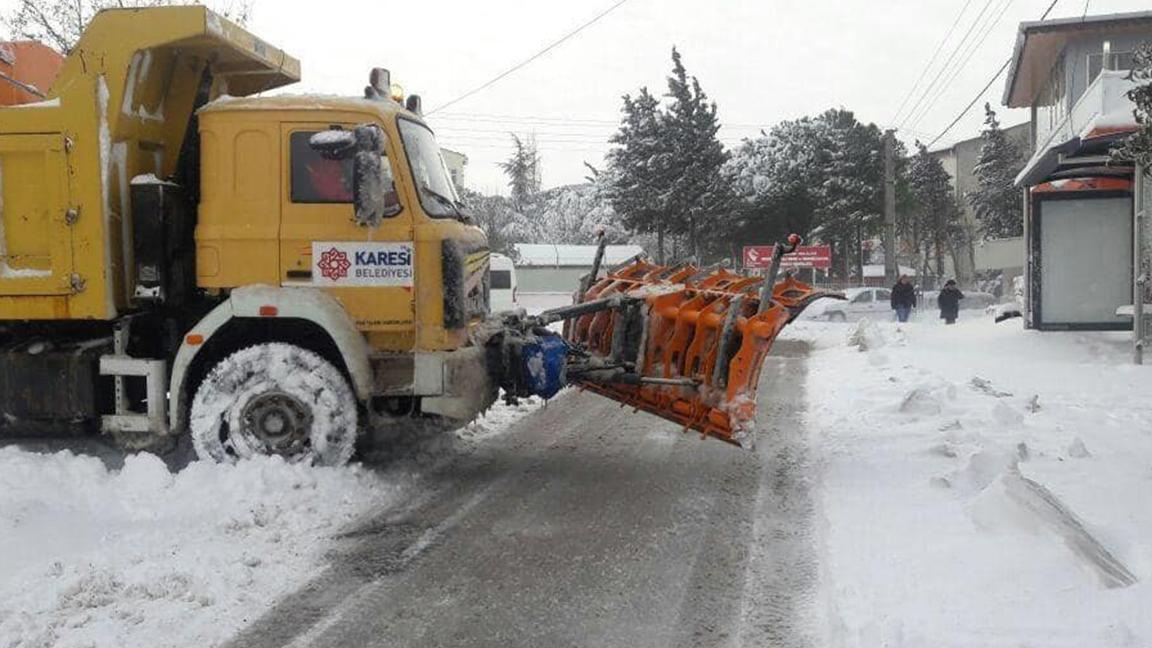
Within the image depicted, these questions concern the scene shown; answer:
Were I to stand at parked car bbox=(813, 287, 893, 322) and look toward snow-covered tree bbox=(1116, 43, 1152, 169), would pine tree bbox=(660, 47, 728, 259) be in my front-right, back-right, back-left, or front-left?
back-right

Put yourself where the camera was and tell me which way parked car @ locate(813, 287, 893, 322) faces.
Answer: facing to the left of the viewer

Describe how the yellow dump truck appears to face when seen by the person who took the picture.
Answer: facing to the right of the viewer

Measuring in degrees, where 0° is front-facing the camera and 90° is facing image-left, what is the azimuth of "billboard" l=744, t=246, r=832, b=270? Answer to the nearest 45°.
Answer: approximately 0°

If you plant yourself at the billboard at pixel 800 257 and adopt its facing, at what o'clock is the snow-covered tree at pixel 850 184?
The snow-covered tree is roughly at 7 o'clock from the billboard.

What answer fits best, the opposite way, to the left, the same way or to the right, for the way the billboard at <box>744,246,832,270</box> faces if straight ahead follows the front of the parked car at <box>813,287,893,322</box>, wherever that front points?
to the left
